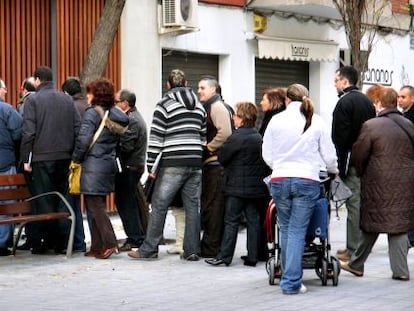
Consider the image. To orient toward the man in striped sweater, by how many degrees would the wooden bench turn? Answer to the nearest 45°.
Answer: approximately 45° to its left

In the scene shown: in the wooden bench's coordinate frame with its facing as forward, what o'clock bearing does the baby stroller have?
The baby stroller is roughly at 12 o'clock from the wooden bench.

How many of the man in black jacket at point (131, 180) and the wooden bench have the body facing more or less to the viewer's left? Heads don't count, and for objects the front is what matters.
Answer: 1

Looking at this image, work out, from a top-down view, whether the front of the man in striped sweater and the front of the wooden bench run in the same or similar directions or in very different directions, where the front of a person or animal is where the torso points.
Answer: very different directions

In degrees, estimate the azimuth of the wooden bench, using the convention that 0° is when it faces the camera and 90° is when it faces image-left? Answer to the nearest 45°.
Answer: approximately 315°

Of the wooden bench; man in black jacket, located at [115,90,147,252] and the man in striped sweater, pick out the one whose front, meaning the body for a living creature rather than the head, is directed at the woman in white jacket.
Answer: the wooden bench

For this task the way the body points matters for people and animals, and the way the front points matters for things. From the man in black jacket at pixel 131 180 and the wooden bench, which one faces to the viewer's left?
the man in black jacket

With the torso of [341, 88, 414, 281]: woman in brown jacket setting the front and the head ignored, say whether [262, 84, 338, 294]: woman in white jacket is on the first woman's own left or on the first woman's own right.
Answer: on the first woman's own left

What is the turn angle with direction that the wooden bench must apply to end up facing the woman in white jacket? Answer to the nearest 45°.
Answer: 0° — it already faces them

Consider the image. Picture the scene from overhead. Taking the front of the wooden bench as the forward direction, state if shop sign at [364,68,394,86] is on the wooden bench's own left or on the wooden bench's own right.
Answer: on the wooden bench's own left

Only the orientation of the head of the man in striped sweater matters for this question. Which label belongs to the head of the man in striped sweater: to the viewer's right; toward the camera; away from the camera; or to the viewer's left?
away from the camera

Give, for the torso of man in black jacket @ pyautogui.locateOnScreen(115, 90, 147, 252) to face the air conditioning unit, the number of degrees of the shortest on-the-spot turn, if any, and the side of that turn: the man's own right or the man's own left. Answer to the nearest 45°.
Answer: approximately 90° to the man's own right

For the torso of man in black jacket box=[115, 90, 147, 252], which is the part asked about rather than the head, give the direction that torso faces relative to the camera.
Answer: to the viewer's left
